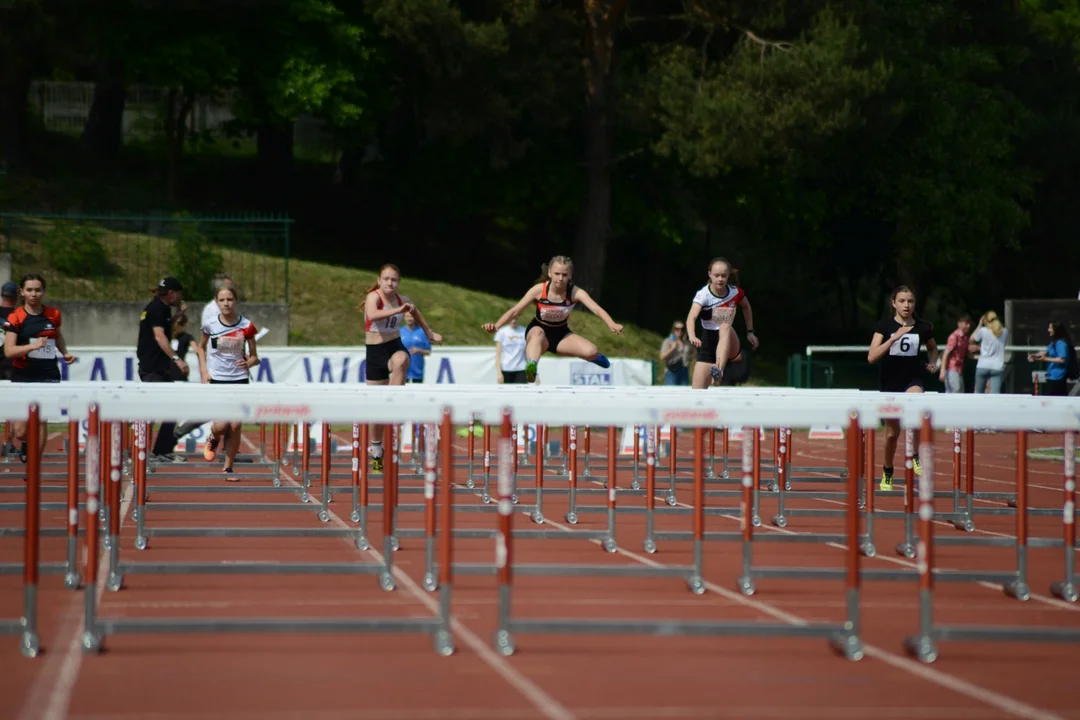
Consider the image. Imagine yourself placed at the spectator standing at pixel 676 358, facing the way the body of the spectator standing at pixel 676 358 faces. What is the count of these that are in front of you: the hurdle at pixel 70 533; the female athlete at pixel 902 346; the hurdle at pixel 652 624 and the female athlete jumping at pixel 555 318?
4

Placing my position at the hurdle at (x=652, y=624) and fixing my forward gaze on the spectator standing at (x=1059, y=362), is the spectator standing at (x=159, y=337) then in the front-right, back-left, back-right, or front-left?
front-left

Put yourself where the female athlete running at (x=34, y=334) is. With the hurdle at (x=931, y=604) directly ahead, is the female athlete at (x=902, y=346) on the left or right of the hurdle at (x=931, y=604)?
left

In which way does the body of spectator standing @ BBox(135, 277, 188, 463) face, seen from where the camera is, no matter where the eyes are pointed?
to the viewer's right

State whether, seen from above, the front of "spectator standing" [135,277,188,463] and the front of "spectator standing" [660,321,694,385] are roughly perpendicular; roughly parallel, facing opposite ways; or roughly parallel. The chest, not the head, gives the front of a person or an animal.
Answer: roughly perpendicular

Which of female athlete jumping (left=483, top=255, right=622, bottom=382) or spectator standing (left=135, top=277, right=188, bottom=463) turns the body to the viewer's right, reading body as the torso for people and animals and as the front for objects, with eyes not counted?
the spectator standing

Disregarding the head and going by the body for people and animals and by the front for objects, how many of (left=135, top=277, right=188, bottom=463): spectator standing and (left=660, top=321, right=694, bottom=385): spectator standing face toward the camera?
1

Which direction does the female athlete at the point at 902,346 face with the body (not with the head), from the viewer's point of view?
toward the camera

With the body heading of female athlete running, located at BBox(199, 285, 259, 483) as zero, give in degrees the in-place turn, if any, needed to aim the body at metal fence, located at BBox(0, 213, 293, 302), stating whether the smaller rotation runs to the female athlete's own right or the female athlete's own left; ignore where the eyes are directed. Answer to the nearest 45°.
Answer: approximately 180°

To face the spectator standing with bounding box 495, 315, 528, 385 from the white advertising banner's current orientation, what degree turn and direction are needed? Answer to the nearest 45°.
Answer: approximately 45° to its left

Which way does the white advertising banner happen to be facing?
toward the camera

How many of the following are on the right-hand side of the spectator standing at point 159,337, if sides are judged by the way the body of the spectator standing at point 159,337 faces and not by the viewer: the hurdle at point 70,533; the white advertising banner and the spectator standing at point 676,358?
1

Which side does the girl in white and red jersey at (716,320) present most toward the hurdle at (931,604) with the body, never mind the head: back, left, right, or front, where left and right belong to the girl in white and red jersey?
front

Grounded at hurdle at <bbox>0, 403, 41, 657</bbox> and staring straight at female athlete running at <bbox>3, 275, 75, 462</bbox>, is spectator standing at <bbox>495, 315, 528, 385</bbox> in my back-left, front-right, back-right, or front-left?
front-right
